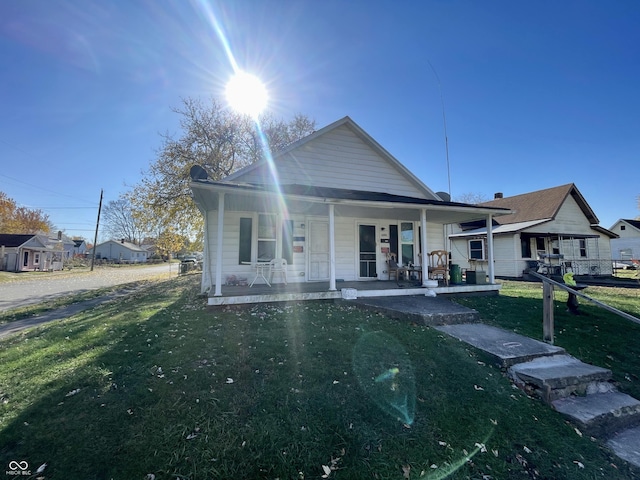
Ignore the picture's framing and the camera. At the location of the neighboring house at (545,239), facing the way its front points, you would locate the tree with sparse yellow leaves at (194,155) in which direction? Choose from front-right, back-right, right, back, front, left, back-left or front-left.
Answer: right

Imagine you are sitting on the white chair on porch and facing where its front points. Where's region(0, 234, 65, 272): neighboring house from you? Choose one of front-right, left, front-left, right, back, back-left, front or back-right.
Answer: back-right

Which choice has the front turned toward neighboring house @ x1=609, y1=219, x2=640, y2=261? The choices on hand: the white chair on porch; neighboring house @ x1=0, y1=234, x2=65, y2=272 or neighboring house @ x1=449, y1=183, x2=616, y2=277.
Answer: neighboring house @ x1=0, y1=234, x2=65, y2=272

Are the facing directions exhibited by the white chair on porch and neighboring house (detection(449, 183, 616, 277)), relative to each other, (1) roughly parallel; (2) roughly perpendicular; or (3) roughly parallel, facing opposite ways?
roughly parallel

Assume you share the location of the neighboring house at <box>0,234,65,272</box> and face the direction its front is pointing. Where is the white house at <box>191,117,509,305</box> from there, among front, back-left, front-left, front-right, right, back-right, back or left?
front-right

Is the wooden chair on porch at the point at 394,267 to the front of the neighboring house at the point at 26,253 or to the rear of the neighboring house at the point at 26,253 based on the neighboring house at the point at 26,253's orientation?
to the front

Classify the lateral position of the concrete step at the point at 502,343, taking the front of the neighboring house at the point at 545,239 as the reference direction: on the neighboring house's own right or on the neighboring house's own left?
on the neighboring house's own right

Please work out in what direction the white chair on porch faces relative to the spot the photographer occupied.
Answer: facing the viewer

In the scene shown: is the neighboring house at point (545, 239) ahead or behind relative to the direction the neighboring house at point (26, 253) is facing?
ahead

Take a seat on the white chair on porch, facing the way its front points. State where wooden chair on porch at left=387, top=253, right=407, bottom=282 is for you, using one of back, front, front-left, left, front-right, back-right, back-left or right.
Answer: left

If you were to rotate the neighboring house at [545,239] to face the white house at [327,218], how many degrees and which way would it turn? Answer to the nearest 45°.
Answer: approximately 45° to its right

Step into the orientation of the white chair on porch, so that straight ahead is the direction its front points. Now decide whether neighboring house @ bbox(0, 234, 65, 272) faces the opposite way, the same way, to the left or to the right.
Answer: to the left

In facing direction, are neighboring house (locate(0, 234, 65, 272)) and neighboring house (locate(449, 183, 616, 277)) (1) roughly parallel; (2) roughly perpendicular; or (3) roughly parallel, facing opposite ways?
roughly perpendicular

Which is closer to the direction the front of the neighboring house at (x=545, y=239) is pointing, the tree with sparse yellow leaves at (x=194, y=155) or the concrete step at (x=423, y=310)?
the concrete step

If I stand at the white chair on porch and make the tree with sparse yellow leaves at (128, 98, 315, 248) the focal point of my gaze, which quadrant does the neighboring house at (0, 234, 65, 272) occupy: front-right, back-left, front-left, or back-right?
front-left

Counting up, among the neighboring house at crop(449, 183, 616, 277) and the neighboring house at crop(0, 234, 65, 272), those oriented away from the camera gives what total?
0

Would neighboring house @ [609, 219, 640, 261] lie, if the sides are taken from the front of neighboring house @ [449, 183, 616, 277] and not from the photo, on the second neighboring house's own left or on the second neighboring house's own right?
on the second neighboring house's own left

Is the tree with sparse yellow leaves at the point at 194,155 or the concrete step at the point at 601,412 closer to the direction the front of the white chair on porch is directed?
the concrete step

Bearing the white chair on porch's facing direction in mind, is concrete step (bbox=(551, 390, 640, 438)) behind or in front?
in front
